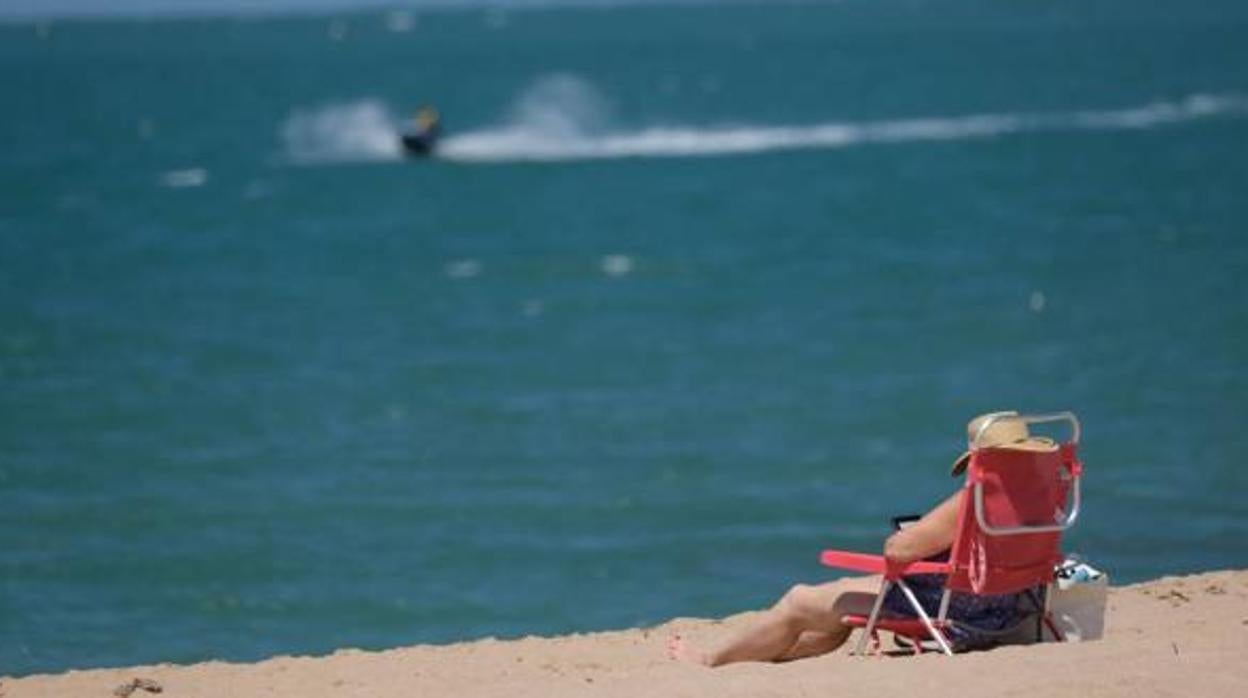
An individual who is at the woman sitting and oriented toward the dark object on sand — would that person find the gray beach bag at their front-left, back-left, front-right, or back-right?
back-right

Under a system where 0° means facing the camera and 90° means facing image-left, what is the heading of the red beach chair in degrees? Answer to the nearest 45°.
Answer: approximately 135°

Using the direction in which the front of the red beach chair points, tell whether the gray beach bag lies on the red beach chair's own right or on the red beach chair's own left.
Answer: on the red beach chair's own right

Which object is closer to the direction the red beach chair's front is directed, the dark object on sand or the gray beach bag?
the dark object on sand

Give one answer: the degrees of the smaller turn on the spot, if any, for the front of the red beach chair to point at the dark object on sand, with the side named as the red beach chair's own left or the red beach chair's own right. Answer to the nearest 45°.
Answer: approximately 45° to the red beach chair's own left
